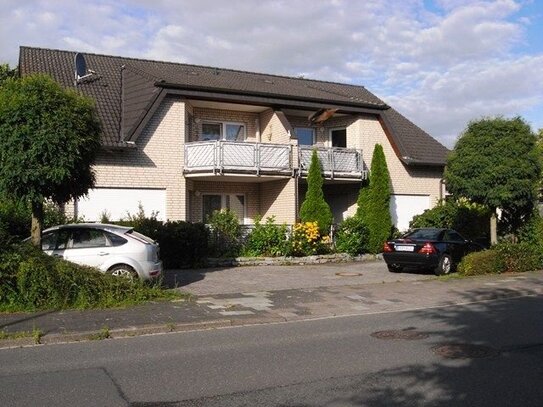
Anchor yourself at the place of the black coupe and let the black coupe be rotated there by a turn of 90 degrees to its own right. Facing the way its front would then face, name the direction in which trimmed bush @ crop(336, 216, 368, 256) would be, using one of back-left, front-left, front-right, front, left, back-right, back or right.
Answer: back

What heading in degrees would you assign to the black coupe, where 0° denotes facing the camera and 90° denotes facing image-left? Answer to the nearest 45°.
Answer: approximately 225°

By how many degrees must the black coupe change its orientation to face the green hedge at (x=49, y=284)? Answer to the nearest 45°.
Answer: approximately 180°

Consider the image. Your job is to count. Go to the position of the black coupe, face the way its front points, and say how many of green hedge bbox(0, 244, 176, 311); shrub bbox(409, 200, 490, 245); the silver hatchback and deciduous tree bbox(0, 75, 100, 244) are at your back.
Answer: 3

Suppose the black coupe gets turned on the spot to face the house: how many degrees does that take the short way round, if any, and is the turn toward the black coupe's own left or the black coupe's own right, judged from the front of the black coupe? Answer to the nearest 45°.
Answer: approximately 90° to the black coupe's own left

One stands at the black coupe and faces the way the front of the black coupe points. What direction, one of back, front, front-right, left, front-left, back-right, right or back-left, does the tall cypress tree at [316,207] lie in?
left

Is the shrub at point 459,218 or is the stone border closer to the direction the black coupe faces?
the shrub

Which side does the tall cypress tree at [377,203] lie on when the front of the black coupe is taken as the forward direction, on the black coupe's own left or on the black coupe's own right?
on the black coupe's own left

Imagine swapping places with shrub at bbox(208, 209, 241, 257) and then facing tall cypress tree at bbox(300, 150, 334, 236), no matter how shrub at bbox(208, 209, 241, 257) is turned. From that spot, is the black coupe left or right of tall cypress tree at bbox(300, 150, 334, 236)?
right

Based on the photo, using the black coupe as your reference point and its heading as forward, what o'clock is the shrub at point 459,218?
The shrub is roughly at 11 o'clock from the black coupe.

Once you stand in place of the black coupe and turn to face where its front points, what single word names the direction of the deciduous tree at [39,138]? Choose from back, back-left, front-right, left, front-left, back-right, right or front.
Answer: back

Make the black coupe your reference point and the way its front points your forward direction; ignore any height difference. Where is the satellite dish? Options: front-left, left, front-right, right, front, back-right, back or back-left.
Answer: back-left
